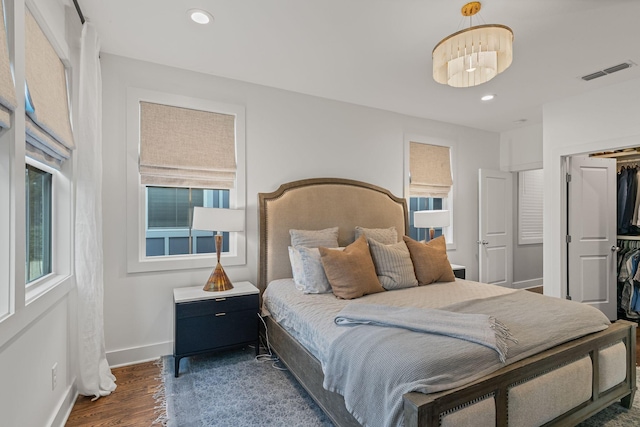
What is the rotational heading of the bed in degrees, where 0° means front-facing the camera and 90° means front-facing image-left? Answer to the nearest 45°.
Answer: approximately 315°

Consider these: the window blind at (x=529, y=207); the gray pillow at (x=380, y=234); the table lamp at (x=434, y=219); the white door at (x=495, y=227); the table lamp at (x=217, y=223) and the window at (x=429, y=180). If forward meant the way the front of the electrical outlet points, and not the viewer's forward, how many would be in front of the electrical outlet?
6

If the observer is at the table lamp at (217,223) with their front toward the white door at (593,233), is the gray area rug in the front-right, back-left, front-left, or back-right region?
front-right

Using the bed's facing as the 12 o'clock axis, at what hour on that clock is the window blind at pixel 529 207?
The window blind is roughly at 8 o'clock from the bed.

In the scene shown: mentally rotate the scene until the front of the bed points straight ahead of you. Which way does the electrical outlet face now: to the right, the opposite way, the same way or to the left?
to the left

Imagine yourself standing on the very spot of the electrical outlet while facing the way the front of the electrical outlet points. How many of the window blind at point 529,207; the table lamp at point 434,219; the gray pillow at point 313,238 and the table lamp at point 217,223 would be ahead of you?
4

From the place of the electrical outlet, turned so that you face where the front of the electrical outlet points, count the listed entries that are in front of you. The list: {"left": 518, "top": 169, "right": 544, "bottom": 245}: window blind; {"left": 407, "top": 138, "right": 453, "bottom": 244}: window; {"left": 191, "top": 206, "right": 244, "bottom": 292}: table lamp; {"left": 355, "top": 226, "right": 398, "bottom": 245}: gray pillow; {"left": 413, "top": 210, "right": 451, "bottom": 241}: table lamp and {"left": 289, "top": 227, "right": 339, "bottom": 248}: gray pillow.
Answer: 6

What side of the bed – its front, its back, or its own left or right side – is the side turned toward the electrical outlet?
right

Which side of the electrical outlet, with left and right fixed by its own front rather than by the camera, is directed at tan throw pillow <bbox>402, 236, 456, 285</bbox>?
front

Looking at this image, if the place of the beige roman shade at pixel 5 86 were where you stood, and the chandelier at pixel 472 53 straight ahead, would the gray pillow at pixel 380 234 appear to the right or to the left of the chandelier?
left

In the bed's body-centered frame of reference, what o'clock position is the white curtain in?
The white curtain is roughly at 4 o'clock from the bed.

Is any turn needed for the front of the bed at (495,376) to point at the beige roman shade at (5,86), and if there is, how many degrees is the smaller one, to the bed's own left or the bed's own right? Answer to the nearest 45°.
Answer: approximately 90° to the bed's own right

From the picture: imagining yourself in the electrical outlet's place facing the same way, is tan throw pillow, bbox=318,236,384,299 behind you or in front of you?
in front

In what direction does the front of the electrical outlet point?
to the viewer's right

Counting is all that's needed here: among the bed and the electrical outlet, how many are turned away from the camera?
0
